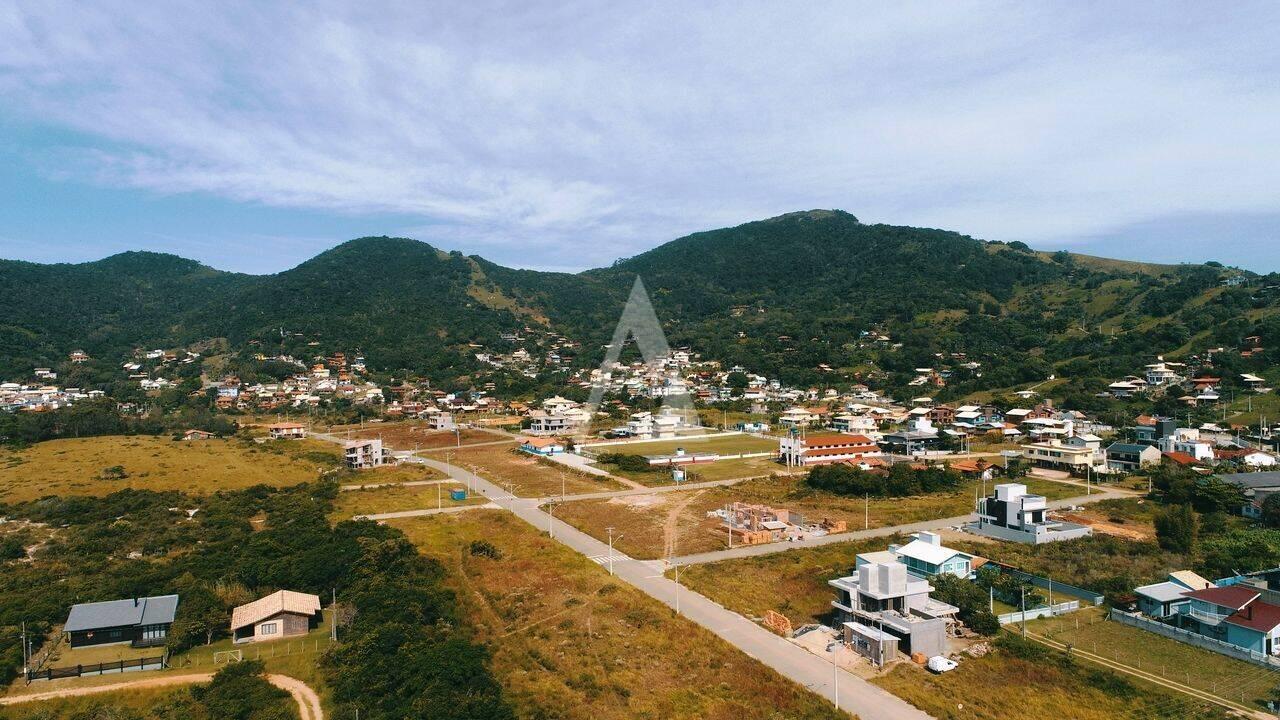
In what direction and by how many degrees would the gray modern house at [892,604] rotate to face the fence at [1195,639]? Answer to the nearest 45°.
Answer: approximately 135° to its left

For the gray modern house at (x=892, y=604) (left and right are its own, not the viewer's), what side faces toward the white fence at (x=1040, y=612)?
back

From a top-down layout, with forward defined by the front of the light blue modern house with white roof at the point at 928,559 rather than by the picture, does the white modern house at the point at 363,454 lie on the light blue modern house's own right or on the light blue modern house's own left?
on the light blue modern house's own right

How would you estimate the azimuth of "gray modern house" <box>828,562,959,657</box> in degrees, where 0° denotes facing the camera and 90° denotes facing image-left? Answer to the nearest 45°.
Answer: approximately 45°

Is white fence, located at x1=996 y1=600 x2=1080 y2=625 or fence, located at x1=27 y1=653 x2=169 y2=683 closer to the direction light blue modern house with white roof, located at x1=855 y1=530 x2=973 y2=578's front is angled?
the fence

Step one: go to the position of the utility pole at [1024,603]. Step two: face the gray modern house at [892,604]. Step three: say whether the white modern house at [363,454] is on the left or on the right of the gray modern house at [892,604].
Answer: right

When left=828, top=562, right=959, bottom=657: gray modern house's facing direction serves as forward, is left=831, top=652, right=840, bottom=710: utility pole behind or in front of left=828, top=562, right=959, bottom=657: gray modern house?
in front

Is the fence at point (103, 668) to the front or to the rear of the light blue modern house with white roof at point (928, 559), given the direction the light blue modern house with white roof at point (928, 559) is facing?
to the front

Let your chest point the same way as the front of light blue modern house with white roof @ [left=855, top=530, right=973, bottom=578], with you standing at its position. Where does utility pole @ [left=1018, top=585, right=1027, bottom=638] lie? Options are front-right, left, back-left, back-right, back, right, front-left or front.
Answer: left
